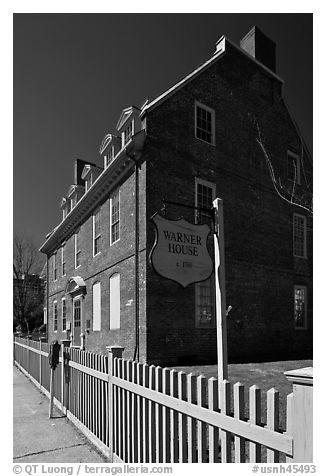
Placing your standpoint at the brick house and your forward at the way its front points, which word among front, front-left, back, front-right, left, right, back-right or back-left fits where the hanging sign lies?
front-left

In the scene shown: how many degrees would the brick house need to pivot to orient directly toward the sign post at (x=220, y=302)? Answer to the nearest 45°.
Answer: approximately 45° to its left

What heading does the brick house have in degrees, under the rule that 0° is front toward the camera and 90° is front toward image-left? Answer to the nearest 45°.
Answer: approximately 45°

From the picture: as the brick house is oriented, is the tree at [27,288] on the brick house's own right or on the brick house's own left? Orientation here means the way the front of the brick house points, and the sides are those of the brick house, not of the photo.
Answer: on the brick house's own right
